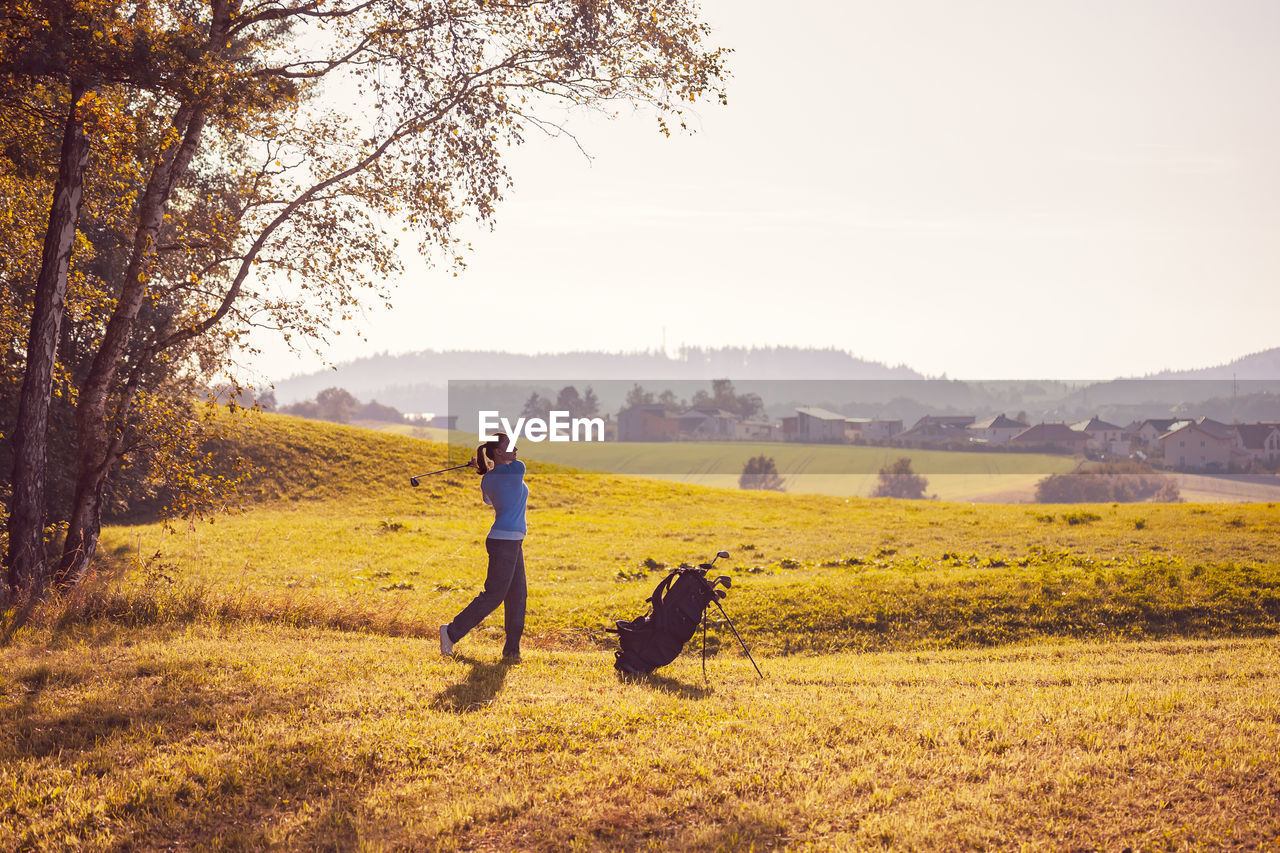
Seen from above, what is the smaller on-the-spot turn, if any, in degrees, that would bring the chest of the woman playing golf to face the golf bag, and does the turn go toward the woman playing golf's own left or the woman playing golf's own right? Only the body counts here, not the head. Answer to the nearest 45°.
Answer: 0° — they already face it

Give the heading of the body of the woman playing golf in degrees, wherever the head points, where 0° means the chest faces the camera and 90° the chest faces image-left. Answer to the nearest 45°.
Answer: approximately 270°
